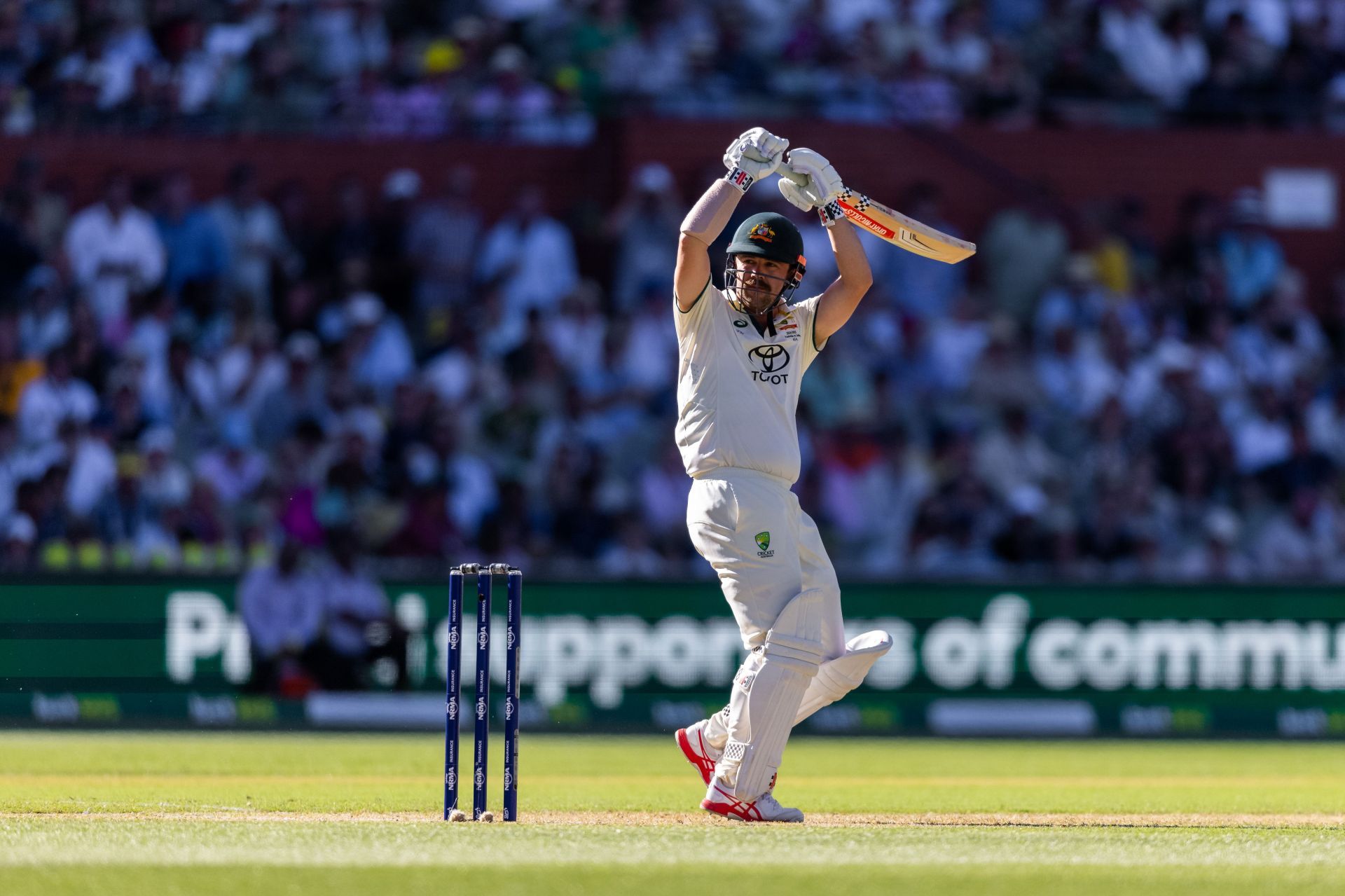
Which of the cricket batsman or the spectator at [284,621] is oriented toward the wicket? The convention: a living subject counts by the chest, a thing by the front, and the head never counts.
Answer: the spectator

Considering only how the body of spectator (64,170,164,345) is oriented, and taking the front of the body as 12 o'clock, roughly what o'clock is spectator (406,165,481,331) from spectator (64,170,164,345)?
spectator (406,165,481,331) is roughly at 9 o'clock from spectator (64,170,164,345).

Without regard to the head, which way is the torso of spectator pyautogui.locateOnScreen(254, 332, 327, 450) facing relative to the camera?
toward the camera

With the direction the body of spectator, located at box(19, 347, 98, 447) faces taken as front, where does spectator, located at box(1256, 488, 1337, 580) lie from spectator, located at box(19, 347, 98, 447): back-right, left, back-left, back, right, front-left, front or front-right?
left

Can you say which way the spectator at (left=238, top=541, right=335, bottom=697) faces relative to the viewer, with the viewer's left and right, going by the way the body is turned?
facing the viewer

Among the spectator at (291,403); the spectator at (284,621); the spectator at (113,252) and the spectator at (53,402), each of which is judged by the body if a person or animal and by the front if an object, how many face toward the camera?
4

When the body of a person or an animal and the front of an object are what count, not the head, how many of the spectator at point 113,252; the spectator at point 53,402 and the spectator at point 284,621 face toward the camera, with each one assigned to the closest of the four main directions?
3

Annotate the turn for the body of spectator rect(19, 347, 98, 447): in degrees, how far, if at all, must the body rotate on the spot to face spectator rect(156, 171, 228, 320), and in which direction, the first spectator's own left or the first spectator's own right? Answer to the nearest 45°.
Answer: approximately 135° to the first spectator's own left

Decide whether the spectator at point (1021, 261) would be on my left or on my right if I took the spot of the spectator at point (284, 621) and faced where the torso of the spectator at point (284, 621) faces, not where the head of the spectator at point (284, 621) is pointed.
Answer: on my left

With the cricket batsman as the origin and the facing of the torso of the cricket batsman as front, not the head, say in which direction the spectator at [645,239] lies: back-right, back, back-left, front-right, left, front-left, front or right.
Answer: back-left

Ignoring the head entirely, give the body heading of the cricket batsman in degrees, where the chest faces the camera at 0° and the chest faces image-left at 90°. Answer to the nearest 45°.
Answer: approximately 315°

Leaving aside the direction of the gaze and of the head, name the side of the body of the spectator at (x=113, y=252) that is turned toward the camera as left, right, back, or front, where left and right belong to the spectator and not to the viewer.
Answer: front
